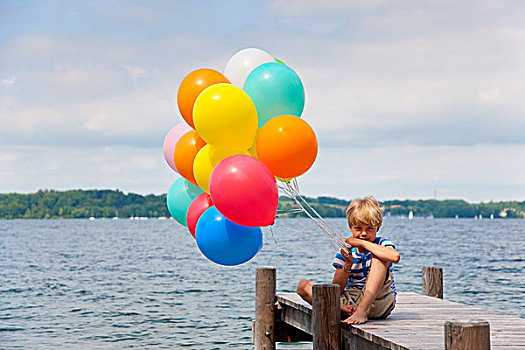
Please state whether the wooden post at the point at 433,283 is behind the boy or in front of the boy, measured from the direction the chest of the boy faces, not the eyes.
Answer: behind

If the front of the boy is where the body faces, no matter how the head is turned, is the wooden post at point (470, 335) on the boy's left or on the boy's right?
on the boy's left

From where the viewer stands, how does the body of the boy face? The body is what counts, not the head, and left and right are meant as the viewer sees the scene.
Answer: facing the viewer and to the left of the viewer
